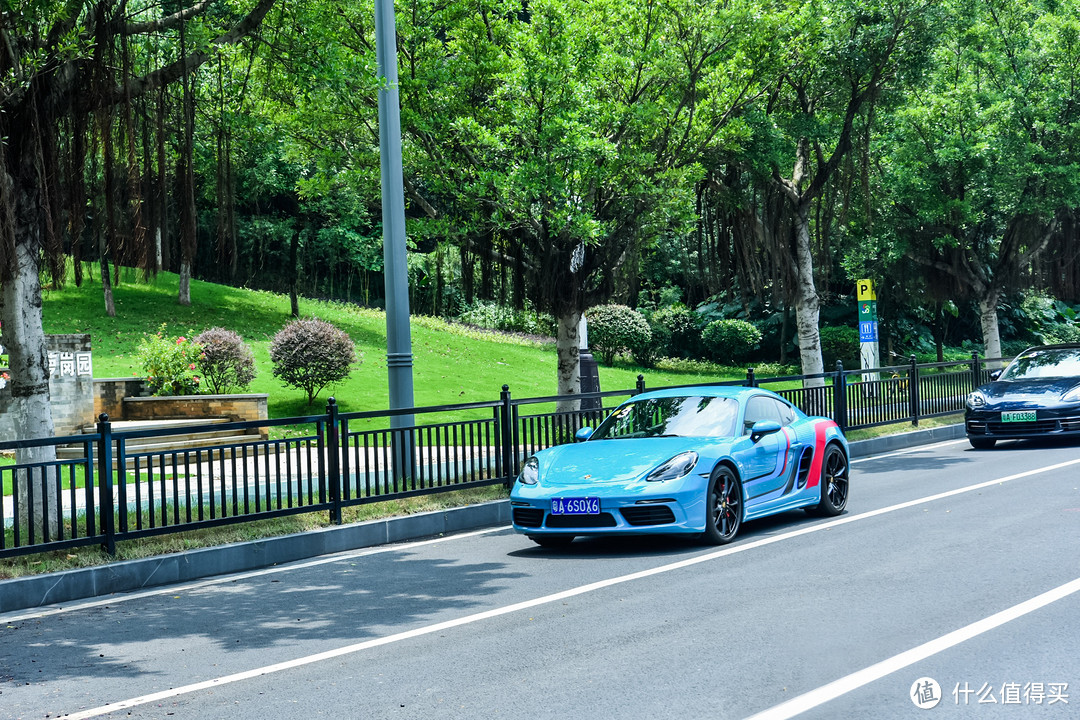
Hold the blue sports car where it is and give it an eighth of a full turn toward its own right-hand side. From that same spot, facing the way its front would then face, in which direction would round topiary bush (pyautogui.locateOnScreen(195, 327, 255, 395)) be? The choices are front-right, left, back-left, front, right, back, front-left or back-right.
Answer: front-right

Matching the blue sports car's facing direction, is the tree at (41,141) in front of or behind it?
in front

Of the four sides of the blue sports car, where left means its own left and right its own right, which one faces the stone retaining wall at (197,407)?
right

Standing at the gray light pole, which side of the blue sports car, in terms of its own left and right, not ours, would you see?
right

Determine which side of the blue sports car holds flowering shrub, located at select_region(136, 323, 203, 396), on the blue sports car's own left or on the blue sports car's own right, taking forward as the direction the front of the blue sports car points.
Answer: on the blue sports car's own right

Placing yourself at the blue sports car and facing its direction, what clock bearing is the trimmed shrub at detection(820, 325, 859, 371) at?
The trimmed shrub is roughly at 5 o'clock from the blue sports car.

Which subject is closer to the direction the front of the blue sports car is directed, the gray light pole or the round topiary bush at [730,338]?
the gray light pole

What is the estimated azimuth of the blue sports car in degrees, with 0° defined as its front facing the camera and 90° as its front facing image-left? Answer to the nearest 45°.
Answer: approximately 45°

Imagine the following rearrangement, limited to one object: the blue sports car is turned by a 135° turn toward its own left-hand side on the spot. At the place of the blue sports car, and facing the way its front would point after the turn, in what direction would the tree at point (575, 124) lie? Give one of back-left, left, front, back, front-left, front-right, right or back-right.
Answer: left

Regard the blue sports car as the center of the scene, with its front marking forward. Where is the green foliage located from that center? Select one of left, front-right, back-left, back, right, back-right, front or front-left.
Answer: back-right

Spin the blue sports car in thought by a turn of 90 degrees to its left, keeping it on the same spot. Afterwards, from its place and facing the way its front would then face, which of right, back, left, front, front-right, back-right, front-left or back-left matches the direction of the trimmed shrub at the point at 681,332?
back-left

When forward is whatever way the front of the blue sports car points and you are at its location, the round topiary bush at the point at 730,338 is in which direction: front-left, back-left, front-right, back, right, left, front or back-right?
back-right

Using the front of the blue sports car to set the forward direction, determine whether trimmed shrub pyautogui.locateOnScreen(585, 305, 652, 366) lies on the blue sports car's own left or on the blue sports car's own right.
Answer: on the blue sports car's own right

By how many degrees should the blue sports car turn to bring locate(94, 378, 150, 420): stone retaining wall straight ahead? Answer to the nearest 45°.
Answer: approximately 90° to its right
